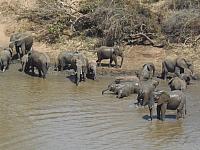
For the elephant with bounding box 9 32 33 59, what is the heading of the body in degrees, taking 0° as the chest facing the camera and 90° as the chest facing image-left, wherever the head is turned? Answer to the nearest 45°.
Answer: approximately 45°

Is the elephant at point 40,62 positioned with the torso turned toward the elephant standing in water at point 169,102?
no

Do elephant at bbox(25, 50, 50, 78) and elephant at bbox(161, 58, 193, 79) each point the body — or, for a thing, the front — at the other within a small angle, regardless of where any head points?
no

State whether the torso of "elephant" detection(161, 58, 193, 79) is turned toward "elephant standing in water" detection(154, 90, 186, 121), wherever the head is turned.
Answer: no

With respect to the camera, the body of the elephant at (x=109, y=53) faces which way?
to the viewer's right

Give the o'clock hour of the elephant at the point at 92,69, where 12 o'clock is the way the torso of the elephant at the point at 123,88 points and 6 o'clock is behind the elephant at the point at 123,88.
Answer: the elephant at the point at 92,69 is roughly at 2 o'clock from the elephant at the point at 123,88.

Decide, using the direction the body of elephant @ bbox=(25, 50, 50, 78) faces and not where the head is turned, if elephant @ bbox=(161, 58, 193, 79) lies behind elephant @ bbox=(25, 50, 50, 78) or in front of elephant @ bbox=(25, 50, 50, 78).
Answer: behind

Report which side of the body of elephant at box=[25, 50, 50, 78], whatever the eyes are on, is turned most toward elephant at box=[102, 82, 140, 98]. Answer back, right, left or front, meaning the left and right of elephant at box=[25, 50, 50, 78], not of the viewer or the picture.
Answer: back

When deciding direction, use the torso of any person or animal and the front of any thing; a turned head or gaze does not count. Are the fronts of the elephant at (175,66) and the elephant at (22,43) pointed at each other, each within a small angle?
no

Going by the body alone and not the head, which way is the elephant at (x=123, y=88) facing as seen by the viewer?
to the viewer's left
